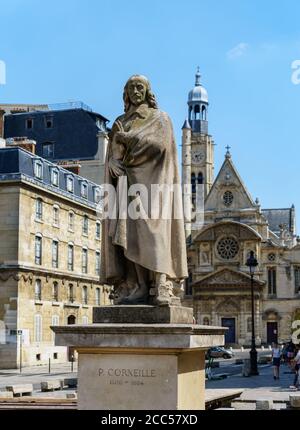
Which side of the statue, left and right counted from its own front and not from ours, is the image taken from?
front

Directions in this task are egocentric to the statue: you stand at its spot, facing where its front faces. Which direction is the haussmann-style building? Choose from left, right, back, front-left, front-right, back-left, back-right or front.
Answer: back
